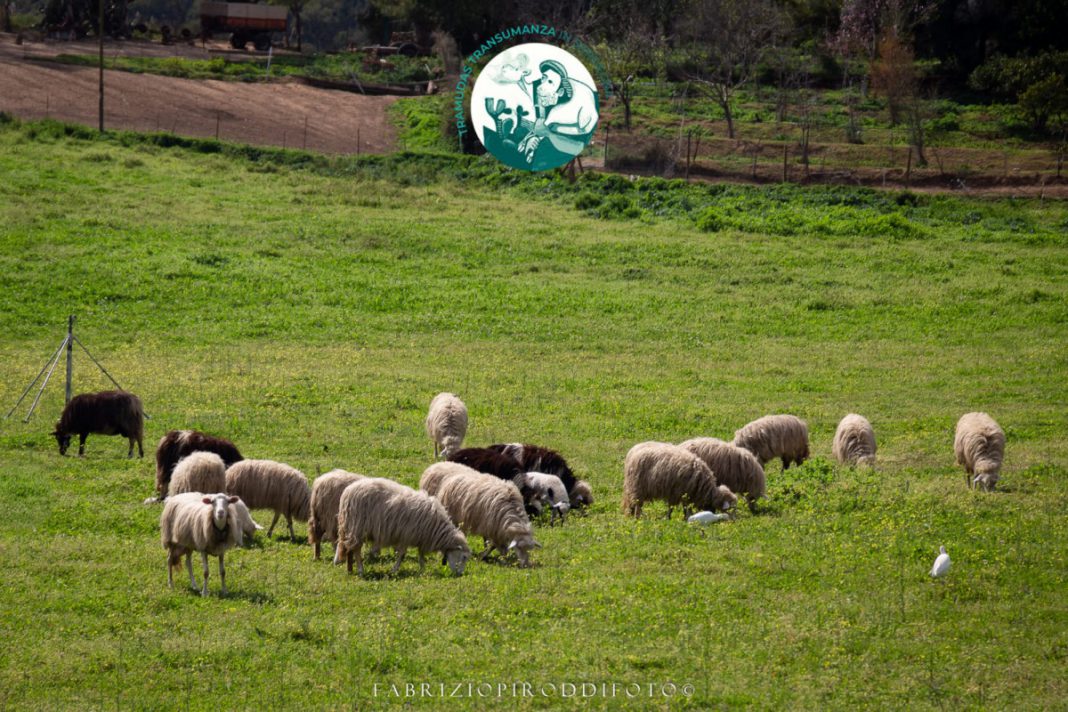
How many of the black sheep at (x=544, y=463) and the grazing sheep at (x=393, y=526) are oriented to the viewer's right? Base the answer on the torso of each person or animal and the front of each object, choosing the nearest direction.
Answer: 2

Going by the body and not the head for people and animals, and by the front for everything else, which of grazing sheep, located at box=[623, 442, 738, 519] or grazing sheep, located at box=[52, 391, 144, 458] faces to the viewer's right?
grazing sheep, located at box=[623, 442, 738, 519]

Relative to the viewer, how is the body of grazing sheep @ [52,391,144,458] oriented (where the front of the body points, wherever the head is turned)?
to the viewer's left

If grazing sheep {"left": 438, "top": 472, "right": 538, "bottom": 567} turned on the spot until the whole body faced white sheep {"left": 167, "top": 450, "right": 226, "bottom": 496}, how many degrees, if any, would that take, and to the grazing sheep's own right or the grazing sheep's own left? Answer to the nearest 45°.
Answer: approximately 135° to the grazing sheep's own right

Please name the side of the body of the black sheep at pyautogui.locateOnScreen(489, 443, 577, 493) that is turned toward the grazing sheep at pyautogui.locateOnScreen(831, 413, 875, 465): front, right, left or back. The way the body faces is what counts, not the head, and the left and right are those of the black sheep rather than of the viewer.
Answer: front

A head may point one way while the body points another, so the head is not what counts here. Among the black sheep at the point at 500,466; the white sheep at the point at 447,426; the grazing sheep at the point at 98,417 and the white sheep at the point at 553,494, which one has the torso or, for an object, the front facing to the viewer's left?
the grazing sheep

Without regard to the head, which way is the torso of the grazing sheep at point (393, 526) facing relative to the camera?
to the viewer's right

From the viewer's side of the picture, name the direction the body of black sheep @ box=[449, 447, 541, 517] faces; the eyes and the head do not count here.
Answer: to the viewer's right

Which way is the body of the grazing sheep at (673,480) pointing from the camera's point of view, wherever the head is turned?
to the viewer's right

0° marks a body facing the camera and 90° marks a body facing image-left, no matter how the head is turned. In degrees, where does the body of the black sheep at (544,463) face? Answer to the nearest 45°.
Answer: approximately 270°

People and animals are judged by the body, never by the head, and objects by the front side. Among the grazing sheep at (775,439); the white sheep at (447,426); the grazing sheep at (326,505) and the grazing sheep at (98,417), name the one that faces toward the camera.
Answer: the white sheep

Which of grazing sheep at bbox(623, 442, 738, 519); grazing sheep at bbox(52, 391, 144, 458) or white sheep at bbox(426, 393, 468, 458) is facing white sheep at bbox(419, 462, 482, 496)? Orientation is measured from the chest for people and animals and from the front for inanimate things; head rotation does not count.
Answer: white sheep at bbox(426, 393, 468, 458)
